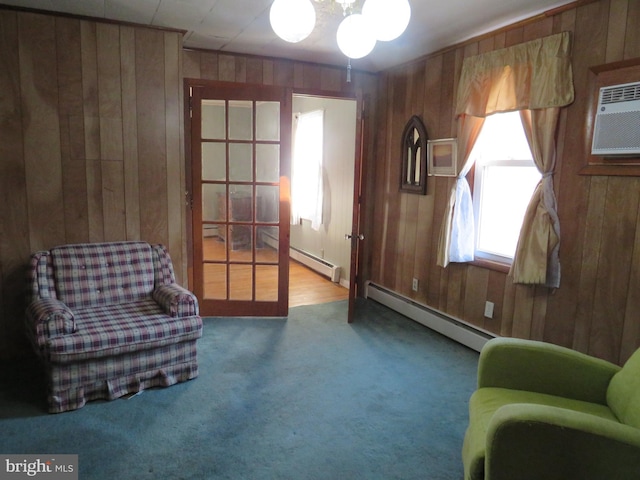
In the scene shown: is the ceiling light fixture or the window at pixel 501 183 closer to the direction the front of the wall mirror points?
the ceiling light fixture

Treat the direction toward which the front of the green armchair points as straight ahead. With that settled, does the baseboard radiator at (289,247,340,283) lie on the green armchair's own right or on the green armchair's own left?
on the green armchair's own right

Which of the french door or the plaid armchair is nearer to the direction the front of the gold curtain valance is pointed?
the plaid armchair

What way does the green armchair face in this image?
to the viewer's left

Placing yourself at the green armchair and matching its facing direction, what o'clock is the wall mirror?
The wall mirror is roughly at 2 o'clock from the green armchair.

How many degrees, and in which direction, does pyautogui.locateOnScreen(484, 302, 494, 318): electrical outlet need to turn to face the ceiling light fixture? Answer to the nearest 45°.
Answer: approximately 45° to its left

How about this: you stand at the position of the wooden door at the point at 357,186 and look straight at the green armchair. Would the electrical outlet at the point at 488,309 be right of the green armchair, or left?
left

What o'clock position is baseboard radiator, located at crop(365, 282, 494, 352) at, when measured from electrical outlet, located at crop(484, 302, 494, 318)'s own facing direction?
The baseboard radiator is roughly at 3 o'clock from the electrical outlet.

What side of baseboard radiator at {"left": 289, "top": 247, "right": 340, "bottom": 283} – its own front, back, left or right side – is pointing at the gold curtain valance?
left

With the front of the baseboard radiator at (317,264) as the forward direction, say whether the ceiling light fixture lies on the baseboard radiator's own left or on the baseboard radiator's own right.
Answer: on the baseboard radiator's own left
